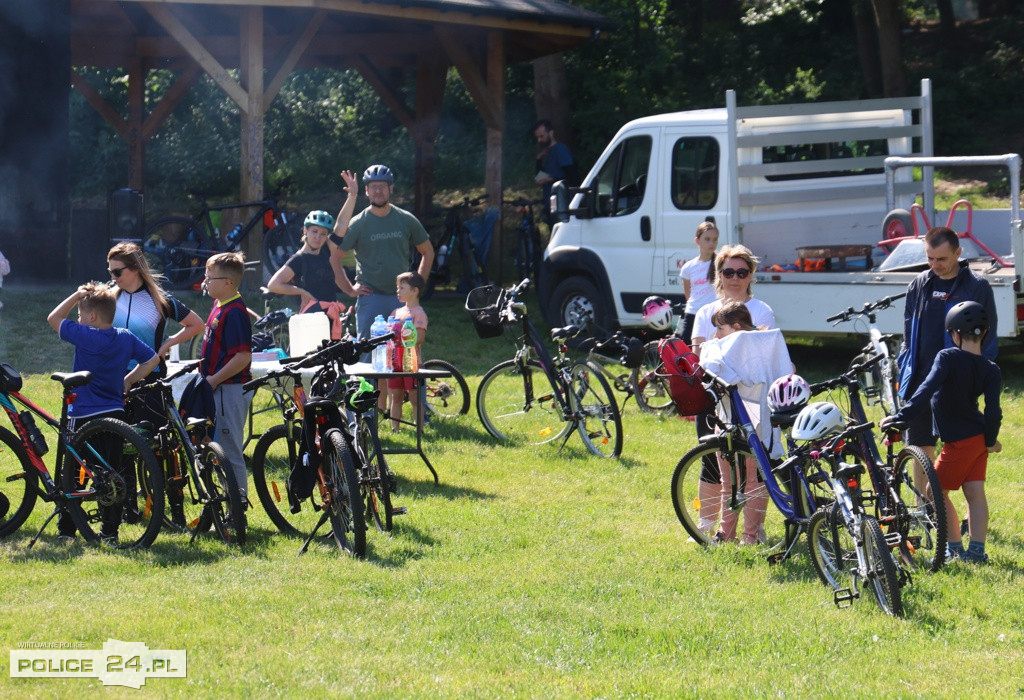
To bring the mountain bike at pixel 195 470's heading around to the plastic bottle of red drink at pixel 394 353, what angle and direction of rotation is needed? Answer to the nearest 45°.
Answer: approximately 90° to its right

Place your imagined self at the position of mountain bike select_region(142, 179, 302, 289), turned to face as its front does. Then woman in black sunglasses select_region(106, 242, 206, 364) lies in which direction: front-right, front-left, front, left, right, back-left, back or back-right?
right

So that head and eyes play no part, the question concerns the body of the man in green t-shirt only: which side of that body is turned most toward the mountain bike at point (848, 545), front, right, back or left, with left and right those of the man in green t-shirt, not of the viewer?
front

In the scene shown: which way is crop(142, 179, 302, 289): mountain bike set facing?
to the viewer's right

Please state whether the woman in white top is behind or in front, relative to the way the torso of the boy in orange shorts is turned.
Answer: in front

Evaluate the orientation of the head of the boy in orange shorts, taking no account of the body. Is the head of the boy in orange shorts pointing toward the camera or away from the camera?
away from the camera

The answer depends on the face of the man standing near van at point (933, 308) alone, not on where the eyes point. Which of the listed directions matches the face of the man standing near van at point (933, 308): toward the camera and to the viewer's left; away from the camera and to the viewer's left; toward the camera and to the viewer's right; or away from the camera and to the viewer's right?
toward the camera and to the viewer's left

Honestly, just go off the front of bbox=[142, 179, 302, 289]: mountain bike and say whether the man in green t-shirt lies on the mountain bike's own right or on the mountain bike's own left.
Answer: on the mountain bike's own right

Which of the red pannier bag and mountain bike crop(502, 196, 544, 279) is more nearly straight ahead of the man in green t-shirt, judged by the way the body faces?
the red pannier bag
